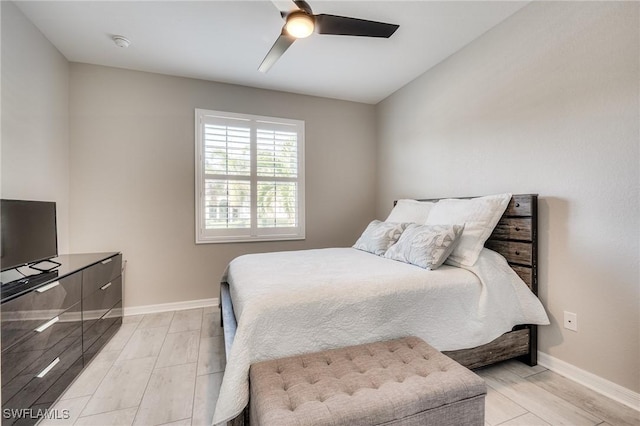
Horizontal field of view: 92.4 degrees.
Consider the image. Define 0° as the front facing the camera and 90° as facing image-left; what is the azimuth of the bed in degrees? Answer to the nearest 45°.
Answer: approximately 45°

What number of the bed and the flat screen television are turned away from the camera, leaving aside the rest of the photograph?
0

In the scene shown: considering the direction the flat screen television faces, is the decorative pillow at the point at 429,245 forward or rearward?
forward

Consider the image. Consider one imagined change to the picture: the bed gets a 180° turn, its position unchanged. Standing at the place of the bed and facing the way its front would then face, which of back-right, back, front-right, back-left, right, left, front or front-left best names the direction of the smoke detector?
back-left

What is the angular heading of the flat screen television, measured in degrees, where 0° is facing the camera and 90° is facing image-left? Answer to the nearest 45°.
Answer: approximately 315°

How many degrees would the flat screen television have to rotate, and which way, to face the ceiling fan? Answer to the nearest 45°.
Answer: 0° — it already faces it
